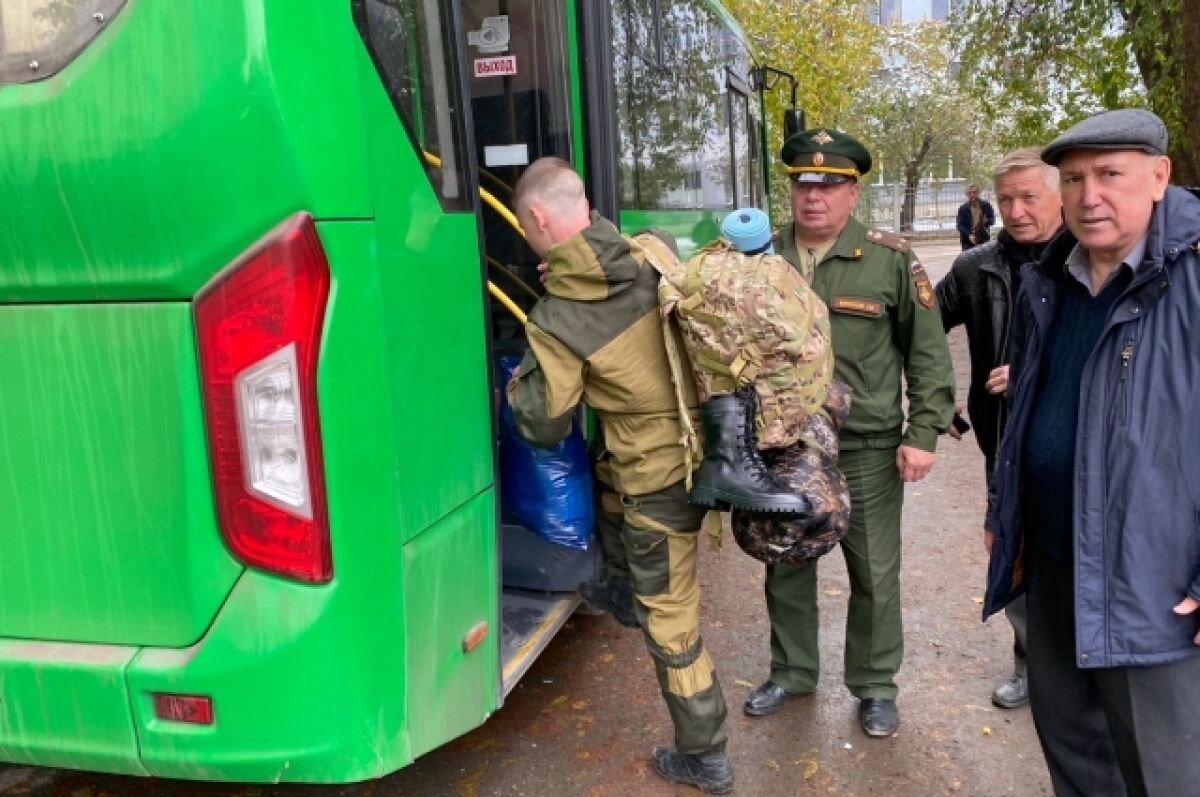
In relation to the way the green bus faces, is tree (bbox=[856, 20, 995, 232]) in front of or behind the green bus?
in front

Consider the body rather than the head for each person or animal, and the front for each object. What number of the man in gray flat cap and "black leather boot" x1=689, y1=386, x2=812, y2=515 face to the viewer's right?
1

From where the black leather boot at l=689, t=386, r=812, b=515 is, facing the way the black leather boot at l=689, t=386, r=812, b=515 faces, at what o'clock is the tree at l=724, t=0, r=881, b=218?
The tree is roughly at 9 o'clock from the black leather boot.

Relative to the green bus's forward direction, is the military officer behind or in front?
in front

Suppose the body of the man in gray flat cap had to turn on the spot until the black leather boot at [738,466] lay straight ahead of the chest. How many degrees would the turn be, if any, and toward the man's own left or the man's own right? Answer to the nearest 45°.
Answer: approximately 45° to the man's own right

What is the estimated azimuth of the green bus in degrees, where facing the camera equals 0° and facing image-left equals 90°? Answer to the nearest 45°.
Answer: approximately 225°

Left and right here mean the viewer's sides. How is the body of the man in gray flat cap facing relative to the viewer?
facing the viewer and to the left of the viewer

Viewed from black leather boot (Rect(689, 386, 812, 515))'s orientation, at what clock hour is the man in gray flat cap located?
The man in gray flat cap is roughly at 1 o'clock from the black leather boot.

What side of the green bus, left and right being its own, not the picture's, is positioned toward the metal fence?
front

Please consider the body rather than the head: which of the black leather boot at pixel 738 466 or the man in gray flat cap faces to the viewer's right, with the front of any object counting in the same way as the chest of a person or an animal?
the black leather boot

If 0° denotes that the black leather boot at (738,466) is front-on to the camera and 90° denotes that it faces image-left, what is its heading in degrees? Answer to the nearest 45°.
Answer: approximately 270°

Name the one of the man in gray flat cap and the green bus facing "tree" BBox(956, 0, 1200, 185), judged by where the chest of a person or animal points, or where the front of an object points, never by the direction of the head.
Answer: the green bus
